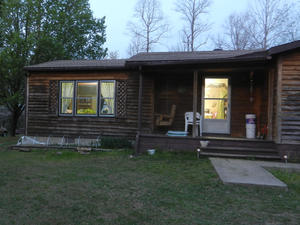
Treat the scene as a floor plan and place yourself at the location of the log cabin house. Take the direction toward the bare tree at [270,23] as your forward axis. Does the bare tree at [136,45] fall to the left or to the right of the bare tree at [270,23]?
left

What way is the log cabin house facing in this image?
toward the camera

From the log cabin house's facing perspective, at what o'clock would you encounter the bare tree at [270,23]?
The bare tree is roughly at 7 o'clock from the log cabin house.

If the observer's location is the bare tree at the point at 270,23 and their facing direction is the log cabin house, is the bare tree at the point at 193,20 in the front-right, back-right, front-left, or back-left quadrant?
front-right

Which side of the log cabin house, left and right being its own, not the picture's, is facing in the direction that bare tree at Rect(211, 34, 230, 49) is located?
back

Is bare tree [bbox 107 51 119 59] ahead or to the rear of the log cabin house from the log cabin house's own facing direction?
to the rear

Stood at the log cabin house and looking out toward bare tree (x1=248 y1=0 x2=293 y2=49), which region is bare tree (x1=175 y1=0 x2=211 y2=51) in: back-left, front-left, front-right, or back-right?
front-left

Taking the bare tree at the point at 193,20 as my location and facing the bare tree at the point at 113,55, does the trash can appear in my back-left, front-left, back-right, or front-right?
back-left

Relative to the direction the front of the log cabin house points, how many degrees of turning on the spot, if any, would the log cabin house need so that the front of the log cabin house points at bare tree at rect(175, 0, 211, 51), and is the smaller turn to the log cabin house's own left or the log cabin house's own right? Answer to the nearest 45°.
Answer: approximately 180°

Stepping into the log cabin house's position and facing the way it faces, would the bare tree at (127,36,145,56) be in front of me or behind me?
behind

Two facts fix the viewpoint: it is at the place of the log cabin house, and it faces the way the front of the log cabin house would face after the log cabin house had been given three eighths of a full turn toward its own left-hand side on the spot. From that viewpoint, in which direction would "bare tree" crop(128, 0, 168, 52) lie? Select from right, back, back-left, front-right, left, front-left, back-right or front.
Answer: front-left
